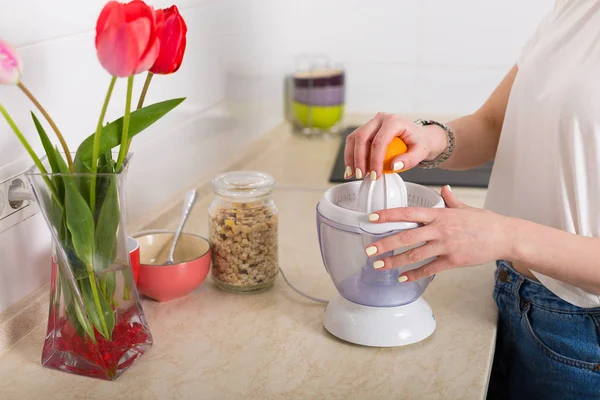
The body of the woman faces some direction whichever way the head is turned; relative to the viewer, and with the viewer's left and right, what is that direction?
facing the viewer and to the left of the viewer

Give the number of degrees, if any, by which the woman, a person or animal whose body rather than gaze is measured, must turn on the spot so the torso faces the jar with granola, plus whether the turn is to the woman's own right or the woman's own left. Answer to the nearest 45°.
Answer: approximately 45° to the woman's own right

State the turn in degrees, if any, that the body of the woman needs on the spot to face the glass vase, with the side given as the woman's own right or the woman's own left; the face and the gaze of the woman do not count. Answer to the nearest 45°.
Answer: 0° — they already face it

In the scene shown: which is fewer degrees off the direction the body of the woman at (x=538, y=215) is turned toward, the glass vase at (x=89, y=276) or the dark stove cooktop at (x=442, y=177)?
the glass vase

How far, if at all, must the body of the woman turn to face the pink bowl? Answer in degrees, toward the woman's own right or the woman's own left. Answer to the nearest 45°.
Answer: approximately 45° to the woman's own right

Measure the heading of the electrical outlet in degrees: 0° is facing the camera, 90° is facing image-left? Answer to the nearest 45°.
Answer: approximately 315°

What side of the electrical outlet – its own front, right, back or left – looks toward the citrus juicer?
front

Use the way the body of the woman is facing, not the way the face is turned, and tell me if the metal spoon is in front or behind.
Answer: in front

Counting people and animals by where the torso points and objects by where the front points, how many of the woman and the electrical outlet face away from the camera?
0
